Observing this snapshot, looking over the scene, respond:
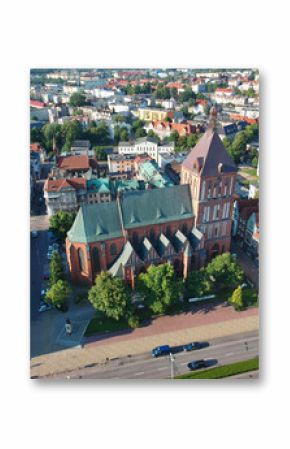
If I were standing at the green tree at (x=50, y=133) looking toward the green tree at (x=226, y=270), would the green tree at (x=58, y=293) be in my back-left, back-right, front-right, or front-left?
front-right

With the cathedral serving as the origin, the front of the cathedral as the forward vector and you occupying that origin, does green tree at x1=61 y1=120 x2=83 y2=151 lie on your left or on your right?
on your left

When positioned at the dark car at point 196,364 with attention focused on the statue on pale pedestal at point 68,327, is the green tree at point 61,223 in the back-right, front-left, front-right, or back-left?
front-right

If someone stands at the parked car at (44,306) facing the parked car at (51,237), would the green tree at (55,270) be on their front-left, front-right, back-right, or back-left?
front-right

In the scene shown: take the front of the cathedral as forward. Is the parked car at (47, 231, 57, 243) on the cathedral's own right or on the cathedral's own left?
on the cathedral's own left

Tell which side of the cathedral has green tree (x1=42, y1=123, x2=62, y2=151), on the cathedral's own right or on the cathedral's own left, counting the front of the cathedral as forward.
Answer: on the cathedral's own left

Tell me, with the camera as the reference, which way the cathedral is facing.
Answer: facing away from the viewer and to the right of the viewer

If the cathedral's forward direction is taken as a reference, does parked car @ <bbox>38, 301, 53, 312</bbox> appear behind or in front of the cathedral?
behind

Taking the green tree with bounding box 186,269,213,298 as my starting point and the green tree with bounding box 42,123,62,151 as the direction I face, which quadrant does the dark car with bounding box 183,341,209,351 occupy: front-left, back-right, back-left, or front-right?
back-left
